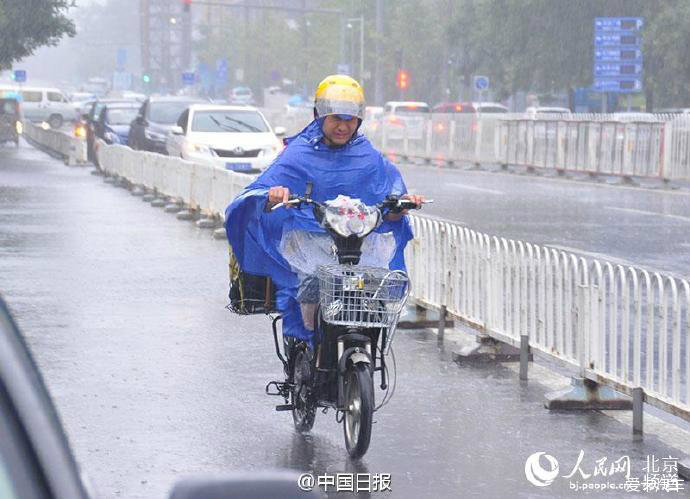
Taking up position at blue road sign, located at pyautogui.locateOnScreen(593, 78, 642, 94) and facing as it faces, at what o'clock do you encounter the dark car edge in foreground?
The dark car edge in foreground is roughly at 12 o'clock from the blue road sign.

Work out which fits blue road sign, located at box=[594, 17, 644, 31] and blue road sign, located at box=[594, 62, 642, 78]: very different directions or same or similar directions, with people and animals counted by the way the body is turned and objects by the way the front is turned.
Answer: same or similar directions

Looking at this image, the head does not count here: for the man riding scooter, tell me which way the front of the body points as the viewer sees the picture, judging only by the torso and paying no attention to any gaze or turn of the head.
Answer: toward the camera

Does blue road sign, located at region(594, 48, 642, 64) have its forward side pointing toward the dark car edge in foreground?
yes

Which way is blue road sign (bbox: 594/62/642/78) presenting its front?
toward the camera

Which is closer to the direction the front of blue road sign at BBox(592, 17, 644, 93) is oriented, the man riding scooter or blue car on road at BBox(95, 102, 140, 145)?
the man riding scooter

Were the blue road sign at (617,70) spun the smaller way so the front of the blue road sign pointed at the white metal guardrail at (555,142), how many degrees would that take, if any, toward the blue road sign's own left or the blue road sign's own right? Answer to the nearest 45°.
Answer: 0° — it already faces it

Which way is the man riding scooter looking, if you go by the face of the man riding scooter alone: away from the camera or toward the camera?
toward the camera

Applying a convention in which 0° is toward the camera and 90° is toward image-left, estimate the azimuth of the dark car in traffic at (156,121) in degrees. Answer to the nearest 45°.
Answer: approximately 315°

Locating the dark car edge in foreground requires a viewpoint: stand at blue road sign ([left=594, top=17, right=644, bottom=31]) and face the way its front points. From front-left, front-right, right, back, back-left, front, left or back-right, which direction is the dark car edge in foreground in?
front

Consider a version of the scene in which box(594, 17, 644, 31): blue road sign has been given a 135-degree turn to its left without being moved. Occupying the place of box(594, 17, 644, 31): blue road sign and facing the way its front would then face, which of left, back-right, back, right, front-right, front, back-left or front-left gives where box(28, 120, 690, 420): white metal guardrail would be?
back-right

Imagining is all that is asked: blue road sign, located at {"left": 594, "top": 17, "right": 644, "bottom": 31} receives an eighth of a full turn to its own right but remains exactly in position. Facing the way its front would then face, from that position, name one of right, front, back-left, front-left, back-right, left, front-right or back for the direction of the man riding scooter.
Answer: front-left

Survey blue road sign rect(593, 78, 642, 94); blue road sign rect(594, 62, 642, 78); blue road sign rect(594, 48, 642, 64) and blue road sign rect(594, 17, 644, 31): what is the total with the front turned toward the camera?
4

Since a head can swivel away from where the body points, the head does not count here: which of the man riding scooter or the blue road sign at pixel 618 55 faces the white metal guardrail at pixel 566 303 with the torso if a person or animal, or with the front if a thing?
the blue road sign
